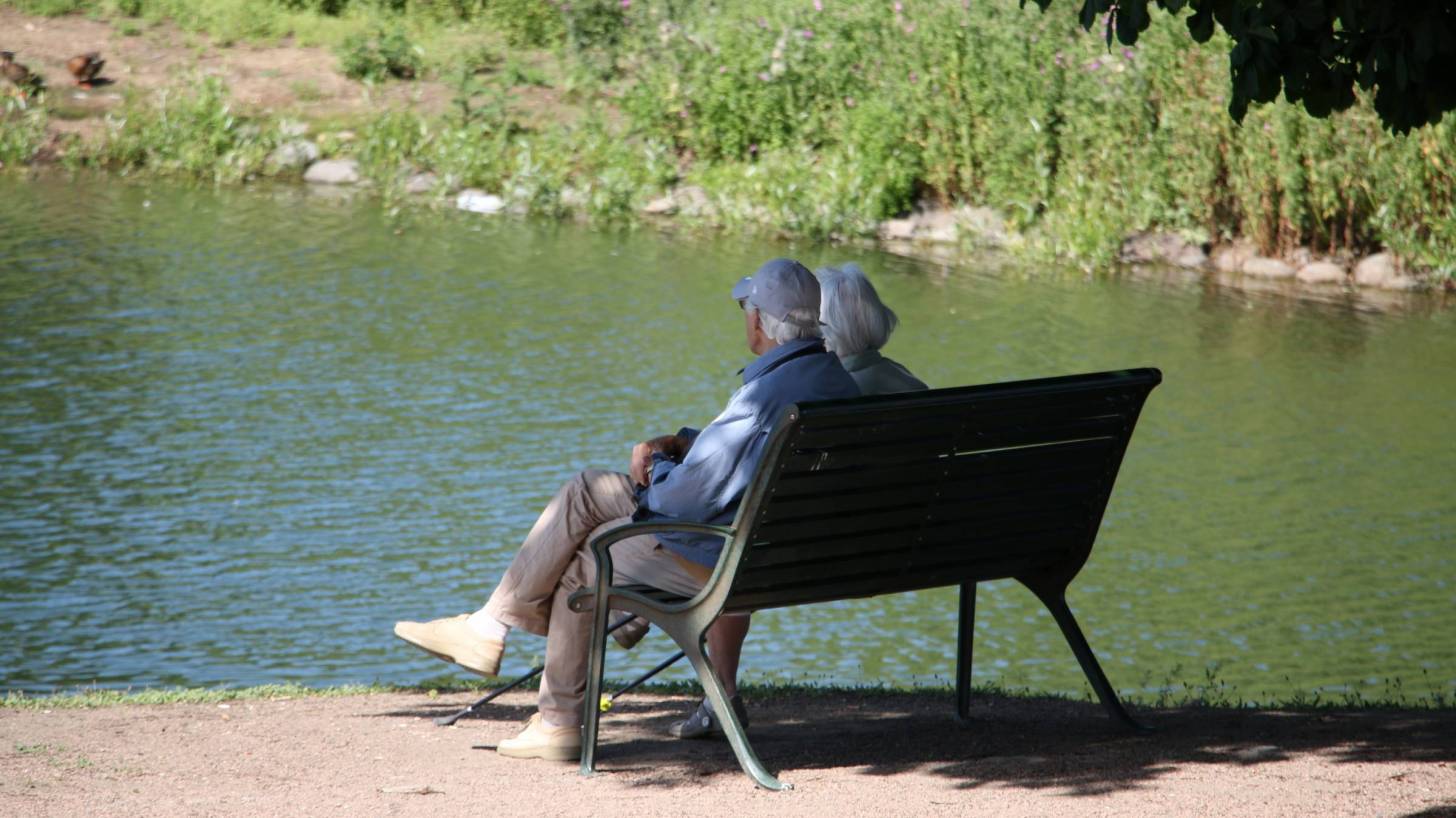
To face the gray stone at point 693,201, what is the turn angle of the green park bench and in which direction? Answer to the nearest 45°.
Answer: approximately 45° to its right

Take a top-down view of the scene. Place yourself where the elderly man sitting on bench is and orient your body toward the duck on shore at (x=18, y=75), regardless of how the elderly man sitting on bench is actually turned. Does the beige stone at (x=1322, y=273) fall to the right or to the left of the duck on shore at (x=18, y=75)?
right

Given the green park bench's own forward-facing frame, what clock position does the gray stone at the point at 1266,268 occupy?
The gray stone is roughly at 2 o'clock from the green park bench.

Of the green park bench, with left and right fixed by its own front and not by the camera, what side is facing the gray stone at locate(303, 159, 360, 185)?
front

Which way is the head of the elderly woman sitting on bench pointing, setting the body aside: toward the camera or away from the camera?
away from the camera

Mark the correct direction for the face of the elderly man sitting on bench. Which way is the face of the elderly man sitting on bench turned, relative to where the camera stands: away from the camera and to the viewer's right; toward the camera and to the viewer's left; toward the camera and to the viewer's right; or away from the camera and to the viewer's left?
away from the camera and to the viewer's left

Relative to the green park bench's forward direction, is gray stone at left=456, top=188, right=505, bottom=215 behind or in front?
in front

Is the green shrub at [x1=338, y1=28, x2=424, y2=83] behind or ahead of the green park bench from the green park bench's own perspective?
ahead

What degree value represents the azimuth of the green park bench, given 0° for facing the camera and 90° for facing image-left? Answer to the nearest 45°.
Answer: approximately 135°

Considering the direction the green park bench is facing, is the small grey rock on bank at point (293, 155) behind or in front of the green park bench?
in front

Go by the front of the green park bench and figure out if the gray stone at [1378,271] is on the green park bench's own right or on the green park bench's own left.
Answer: on the green park bench's own right
